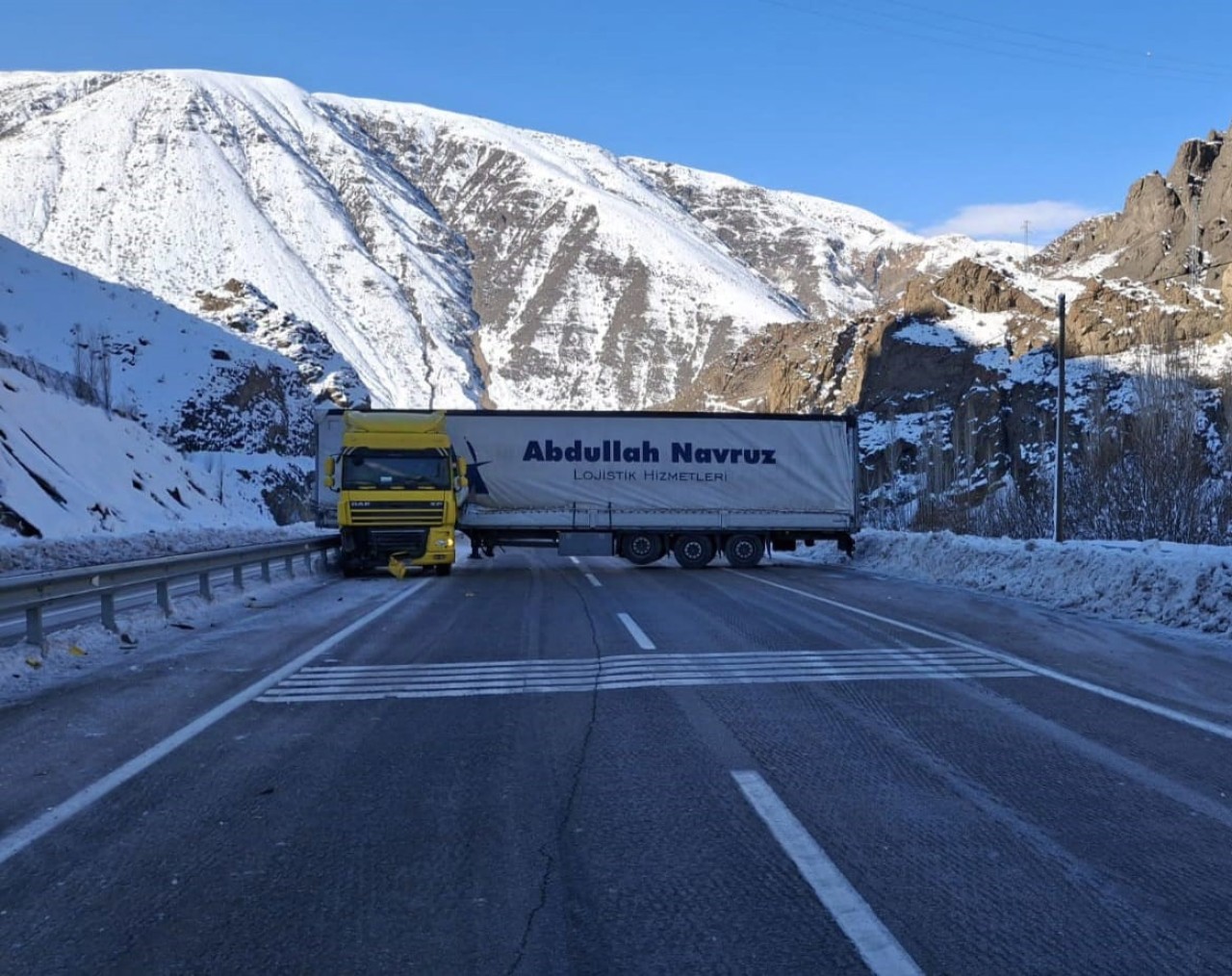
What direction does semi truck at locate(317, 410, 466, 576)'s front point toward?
toward the camera

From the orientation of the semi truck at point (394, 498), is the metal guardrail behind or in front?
in front
